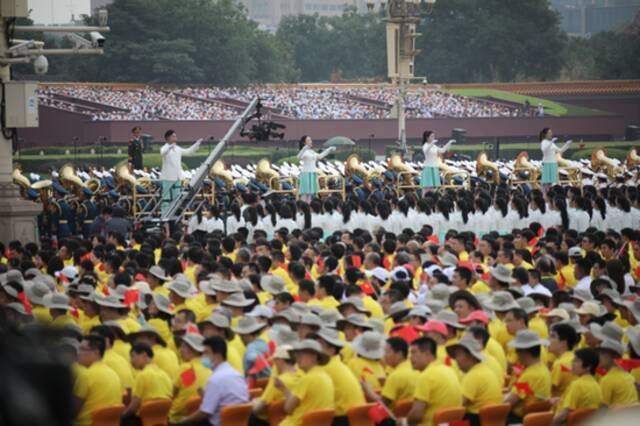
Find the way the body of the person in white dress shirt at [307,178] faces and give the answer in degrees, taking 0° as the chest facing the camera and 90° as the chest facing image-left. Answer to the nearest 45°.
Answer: approximately 315°

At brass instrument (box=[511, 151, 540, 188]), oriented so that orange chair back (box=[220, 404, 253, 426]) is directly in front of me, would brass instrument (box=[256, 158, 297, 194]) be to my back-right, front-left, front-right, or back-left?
front-right

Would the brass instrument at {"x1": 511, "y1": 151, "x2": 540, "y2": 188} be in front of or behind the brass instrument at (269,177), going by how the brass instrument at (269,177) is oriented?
behind

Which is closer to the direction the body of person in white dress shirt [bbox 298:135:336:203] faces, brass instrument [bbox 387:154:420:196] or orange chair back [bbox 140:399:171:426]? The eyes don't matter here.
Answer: the orange chair back

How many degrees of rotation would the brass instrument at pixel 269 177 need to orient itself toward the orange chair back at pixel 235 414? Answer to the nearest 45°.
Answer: approximately 45° to its left

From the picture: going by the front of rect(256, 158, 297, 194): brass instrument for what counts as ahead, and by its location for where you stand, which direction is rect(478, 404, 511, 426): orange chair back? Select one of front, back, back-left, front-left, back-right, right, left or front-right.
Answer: front-left

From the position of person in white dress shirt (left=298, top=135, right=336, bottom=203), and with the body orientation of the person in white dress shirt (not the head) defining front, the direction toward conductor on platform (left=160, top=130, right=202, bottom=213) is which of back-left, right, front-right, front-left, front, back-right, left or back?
right

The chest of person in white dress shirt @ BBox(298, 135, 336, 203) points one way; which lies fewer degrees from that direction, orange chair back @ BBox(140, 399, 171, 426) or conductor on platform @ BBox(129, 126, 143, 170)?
the orange chair back
